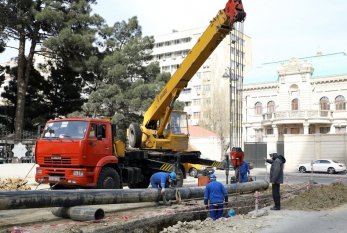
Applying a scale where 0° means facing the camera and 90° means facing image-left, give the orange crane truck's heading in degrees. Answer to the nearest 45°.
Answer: approximately 45°

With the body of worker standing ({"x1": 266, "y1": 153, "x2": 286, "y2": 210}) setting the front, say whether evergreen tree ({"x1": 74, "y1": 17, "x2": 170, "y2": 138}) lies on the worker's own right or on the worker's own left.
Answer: on the worker's own right

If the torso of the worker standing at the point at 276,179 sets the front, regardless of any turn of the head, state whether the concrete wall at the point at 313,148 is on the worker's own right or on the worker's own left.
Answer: on the worker's own right

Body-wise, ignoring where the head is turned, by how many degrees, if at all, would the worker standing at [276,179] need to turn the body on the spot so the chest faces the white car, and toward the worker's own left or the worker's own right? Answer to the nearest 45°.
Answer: approximately 90° to the worker's own right

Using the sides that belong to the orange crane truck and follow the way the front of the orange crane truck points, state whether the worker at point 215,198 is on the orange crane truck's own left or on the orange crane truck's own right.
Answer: on the orange crane truck's own left

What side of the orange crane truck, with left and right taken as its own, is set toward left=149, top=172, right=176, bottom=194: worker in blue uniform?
left

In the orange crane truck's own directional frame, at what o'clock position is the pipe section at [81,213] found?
The pipe section is roughly at 11 o'clock from the orange crane truck.

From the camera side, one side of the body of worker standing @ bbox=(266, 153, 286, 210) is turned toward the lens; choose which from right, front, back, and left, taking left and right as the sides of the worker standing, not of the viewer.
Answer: left

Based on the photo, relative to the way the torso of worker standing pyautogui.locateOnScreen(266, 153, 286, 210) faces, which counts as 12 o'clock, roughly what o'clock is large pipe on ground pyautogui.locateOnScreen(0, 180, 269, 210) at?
The large pipe on ground is roughly at 11 o'clock from the worker standing.

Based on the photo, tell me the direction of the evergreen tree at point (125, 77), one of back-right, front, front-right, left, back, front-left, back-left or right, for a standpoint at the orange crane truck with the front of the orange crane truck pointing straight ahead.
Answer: back-right
